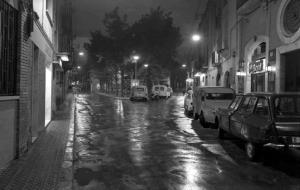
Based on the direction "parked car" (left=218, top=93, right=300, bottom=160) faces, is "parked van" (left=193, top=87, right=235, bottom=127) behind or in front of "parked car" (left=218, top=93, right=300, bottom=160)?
in front

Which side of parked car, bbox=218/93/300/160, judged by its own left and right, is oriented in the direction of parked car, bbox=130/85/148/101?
front

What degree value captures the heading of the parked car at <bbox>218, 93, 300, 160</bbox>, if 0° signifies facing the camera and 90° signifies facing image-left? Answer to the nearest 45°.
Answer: approximately 135°

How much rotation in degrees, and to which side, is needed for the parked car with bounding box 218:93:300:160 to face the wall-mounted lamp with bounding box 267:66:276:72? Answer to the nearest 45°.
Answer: approximately 45° to its right
